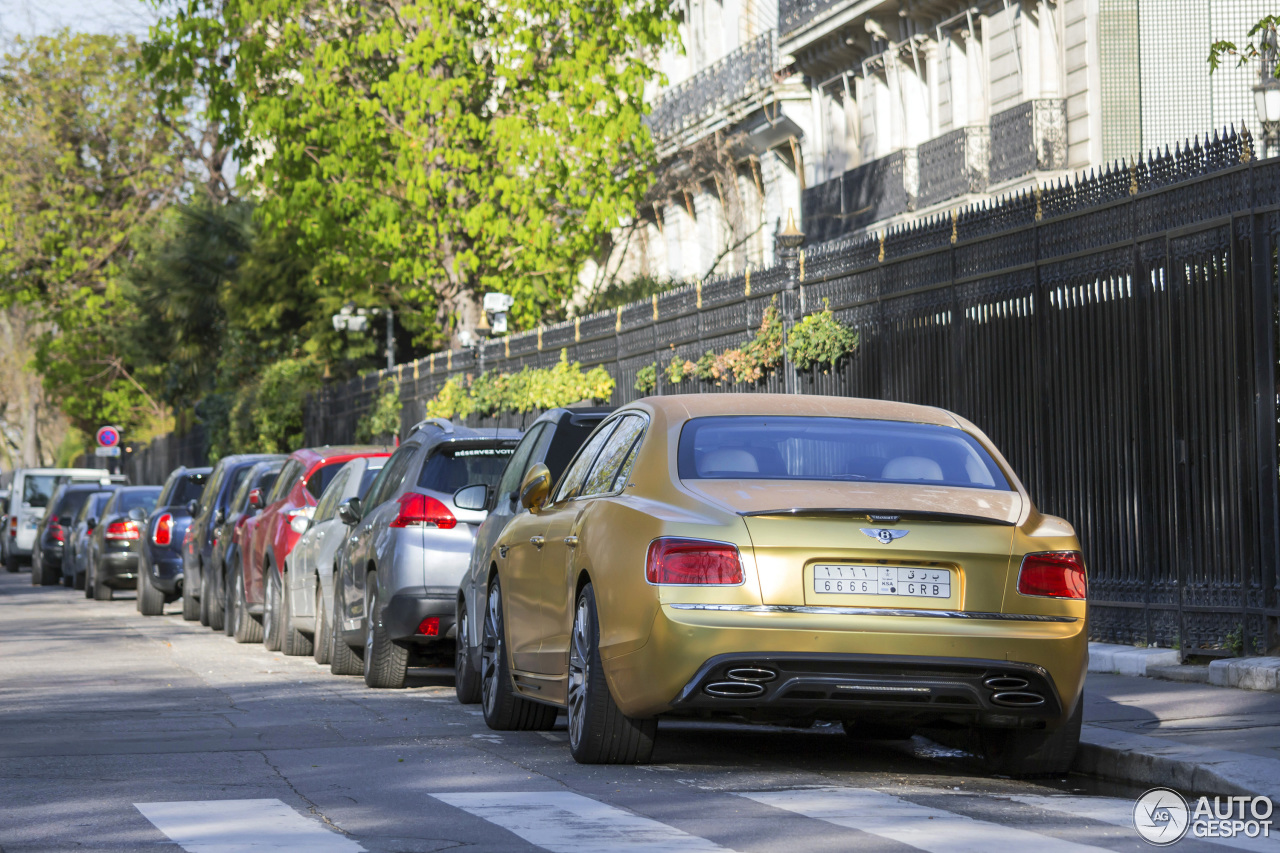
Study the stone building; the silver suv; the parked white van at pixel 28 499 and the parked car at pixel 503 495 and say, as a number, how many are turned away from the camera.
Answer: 3

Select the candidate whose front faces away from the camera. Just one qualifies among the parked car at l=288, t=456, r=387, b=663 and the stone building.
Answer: the parked car

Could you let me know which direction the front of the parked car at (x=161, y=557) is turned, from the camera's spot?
facing away from the viewer

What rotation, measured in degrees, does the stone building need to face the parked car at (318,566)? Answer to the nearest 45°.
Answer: approximately 45° to its left

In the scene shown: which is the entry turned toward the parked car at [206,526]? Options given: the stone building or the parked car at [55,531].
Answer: the stone building

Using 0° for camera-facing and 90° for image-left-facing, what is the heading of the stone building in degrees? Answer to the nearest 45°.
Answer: approximately 45°

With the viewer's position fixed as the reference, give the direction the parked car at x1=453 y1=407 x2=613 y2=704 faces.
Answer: facing away from the viewer

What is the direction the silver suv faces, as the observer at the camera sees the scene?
facing away from the viewer

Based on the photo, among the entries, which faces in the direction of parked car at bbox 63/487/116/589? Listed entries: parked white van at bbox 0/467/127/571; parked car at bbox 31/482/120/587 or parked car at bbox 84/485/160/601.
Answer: parked car at bbox 84/485/160/601

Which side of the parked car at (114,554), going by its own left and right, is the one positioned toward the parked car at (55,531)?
front

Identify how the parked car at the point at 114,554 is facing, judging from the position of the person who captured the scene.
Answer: facing away from the viewer

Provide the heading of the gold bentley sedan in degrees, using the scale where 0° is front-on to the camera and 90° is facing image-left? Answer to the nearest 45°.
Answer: approximately 180°

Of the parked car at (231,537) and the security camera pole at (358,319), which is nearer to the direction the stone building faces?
the parked car

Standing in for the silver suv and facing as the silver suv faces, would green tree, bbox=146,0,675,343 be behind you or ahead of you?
ahead

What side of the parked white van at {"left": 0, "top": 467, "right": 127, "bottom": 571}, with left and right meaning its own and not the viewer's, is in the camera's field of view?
back

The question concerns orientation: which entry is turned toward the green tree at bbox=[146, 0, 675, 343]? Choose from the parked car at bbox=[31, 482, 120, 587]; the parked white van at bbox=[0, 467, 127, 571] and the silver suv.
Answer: the silver suv

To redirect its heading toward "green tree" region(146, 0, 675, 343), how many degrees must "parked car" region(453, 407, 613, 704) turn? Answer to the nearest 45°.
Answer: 0° — it already faces it

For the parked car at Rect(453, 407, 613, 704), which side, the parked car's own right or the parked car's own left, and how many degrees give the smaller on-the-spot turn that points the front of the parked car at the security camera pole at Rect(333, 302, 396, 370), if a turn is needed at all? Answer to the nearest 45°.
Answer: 0° — it already faces it
